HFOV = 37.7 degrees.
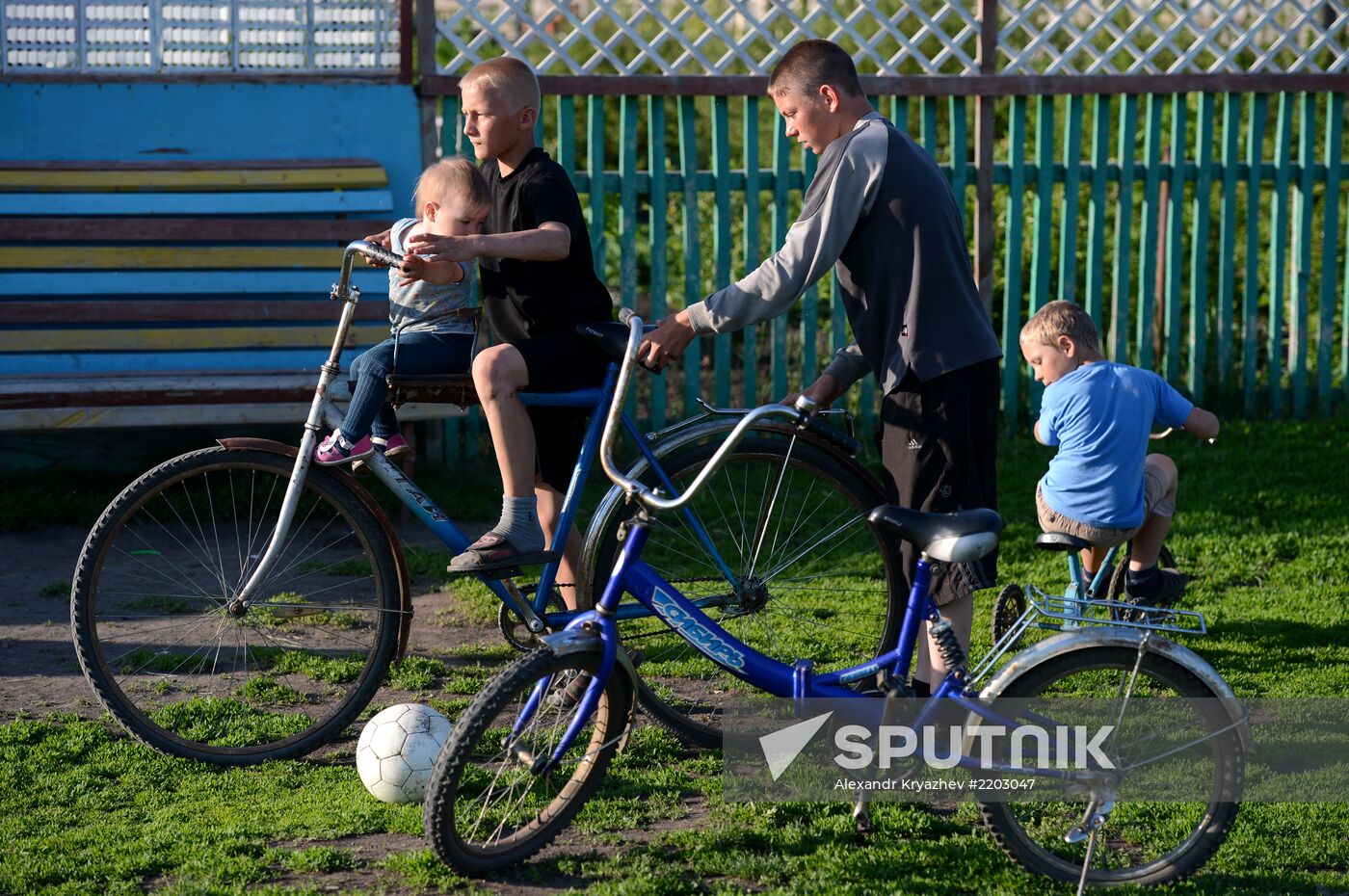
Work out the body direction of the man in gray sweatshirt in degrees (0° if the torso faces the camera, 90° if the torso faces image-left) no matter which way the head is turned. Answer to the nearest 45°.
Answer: approximately 90°

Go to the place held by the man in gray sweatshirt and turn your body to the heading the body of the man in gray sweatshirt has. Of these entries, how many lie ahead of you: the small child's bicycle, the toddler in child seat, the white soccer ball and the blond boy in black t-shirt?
3

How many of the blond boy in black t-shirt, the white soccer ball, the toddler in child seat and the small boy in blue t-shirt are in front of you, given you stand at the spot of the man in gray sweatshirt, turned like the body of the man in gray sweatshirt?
3

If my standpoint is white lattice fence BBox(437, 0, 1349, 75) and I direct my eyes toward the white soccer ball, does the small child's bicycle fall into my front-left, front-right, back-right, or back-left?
front-left

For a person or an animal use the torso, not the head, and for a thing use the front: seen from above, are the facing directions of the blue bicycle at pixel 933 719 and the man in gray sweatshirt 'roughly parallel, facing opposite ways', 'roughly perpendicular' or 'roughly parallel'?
roughly parallel

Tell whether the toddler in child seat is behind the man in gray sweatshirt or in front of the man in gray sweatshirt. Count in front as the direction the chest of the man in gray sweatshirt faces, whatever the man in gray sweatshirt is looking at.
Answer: in front

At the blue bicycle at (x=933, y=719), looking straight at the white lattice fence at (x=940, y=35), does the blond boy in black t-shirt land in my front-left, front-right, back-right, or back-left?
front-left

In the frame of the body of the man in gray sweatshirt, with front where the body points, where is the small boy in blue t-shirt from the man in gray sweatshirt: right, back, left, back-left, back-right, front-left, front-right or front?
back-right

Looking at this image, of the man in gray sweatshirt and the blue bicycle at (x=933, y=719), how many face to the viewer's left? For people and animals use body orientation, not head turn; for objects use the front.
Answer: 2

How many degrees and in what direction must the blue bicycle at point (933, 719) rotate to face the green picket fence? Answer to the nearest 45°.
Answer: approximately 90° to its right

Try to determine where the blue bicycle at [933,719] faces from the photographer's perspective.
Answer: facing to the left of the viewer

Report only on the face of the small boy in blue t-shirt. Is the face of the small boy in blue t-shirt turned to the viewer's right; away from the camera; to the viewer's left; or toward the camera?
to the viewer's left
